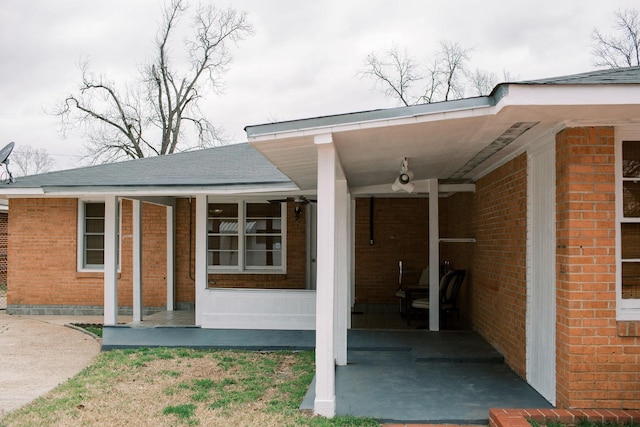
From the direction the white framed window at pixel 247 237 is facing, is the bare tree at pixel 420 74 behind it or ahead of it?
behind

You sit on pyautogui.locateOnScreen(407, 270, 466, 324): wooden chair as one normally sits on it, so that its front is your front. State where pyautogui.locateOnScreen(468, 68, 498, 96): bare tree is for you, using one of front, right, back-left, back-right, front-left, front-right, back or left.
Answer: right

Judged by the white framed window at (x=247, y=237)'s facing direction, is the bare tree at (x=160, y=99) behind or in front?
behind

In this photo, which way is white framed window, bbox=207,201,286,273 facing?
toward the camera

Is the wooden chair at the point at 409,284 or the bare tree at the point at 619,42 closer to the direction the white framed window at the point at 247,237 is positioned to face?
the wooden chair

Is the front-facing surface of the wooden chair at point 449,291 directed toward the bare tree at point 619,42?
no

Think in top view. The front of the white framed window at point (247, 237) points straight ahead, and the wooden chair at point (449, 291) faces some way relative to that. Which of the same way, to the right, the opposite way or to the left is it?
to the right

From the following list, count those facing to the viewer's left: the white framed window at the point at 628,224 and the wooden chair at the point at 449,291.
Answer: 1

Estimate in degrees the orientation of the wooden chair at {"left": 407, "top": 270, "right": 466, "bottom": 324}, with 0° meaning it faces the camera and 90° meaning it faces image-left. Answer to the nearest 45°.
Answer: approximately 90°

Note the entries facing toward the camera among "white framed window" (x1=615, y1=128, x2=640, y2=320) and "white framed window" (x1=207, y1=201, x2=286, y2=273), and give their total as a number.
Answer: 2

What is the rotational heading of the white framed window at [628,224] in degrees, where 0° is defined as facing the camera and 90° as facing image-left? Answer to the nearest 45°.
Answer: approximately 0°
